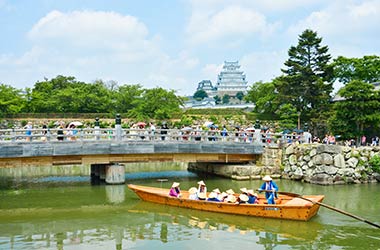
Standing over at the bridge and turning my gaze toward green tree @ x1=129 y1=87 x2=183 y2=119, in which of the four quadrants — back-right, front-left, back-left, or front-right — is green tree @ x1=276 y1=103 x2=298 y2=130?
front-right

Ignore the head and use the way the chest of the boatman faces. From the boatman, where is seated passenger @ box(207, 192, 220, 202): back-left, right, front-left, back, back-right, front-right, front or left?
front-right

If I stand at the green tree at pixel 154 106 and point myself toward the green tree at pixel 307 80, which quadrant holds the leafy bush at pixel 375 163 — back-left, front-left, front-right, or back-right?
front-right

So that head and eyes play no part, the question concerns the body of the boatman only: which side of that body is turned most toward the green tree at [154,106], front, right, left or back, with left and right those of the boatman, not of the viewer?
back

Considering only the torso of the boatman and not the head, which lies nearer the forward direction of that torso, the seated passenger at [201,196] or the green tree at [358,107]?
the seated passenger

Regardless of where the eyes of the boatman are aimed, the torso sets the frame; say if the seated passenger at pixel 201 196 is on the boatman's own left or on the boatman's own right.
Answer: on the boatman's own right

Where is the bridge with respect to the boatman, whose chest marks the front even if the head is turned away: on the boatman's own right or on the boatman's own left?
on the boatman's own right

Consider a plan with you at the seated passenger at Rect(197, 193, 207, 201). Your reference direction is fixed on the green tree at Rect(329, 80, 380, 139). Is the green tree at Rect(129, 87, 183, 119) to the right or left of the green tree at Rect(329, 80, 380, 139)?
left

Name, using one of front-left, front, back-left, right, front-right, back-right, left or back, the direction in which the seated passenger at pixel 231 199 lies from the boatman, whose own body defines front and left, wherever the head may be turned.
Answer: front-right

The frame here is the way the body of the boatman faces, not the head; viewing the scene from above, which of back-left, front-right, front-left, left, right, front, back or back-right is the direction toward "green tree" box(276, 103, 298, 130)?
back-right

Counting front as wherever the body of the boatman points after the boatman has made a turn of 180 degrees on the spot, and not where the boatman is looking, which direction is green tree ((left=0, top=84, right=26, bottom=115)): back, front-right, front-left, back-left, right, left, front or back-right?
left

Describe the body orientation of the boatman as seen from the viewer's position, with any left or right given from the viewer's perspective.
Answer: facing the viewer and to the left of the viewer

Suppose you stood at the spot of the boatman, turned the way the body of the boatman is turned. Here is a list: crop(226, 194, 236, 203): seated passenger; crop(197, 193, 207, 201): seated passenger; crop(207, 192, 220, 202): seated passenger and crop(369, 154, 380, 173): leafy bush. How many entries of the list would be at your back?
1
